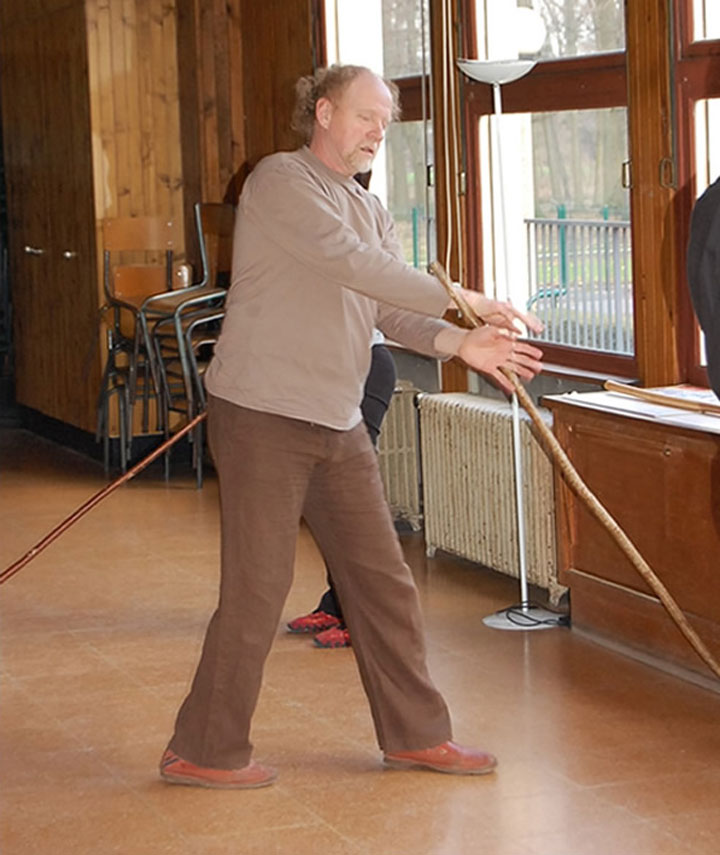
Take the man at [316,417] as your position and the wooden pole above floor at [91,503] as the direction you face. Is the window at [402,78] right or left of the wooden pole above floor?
right

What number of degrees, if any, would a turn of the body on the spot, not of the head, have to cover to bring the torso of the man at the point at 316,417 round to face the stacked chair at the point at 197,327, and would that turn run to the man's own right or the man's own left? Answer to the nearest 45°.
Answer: approximately 135° to the man's own left

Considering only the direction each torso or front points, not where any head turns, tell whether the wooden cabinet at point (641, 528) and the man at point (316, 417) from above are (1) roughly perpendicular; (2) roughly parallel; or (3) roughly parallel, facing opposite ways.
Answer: roughly perpendicular

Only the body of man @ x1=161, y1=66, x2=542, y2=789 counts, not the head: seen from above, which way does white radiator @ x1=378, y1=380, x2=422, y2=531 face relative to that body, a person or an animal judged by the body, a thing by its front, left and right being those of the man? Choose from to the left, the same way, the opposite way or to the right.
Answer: to the right

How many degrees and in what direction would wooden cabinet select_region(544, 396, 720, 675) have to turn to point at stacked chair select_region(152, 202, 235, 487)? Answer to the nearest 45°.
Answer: approximately 90° to its right

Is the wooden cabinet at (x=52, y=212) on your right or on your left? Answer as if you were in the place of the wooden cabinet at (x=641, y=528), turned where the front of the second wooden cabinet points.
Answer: on your right

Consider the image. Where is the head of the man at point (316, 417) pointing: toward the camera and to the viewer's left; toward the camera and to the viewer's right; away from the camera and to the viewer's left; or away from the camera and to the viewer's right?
toward the camera and to the viewer's right

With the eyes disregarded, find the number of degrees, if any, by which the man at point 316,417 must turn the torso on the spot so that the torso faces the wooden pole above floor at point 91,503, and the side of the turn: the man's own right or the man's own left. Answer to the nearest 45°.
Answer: approximately 180°

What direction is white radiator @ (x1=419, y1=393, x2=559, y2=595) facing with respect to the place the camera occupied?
facing the viewer and to the left of the viewer
